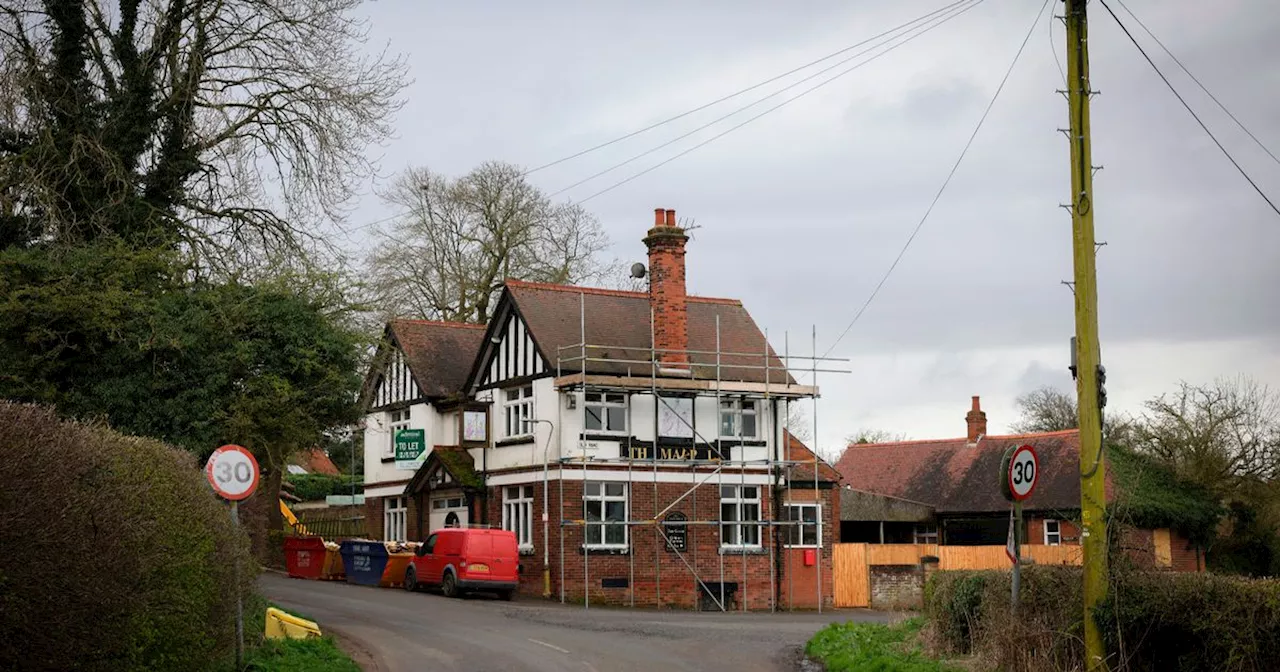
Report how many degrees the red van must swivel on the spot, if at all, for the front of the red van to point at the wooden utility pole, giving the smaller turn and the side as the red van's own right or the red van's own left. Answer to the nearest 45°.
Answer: approximately 135° to the red van's own left

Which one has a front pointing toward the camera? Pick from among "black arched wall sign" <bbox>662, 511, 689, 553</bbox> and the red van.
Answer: the black arched wall sign

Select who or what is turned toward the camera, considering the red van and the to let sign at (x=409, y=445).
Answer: the to let sign

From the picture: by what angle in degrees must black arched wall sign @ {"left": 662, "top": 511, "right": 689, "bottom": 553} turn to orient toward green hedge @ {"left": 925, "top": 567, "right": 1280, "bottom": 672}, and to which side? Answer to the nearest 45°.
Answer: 0° — it already faces it

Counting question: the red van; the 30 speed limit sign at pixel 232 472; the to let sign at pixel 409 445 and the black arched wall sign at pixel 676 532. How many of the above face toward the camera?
3

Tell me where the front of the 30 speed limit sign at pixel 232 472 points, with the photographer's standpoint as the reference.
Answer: facing the viewer

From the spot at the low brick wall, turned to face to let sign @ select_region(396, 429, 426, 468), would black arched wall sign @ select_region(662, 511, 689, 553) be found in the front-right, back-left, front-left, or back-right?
front-left

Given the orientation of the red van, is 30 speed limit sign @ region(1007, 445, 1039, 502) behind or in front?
behind

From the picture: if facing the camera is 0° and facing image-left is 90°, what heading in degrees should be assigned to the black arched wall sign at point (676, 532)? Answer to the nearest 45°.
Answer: approximately 0°

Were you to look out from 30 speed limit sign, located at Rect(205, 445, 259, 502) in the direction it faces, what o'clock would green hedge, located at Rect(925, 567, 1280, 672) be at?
The green hedge is roughly at 10 o'clock from the 30 speed limit sign.
